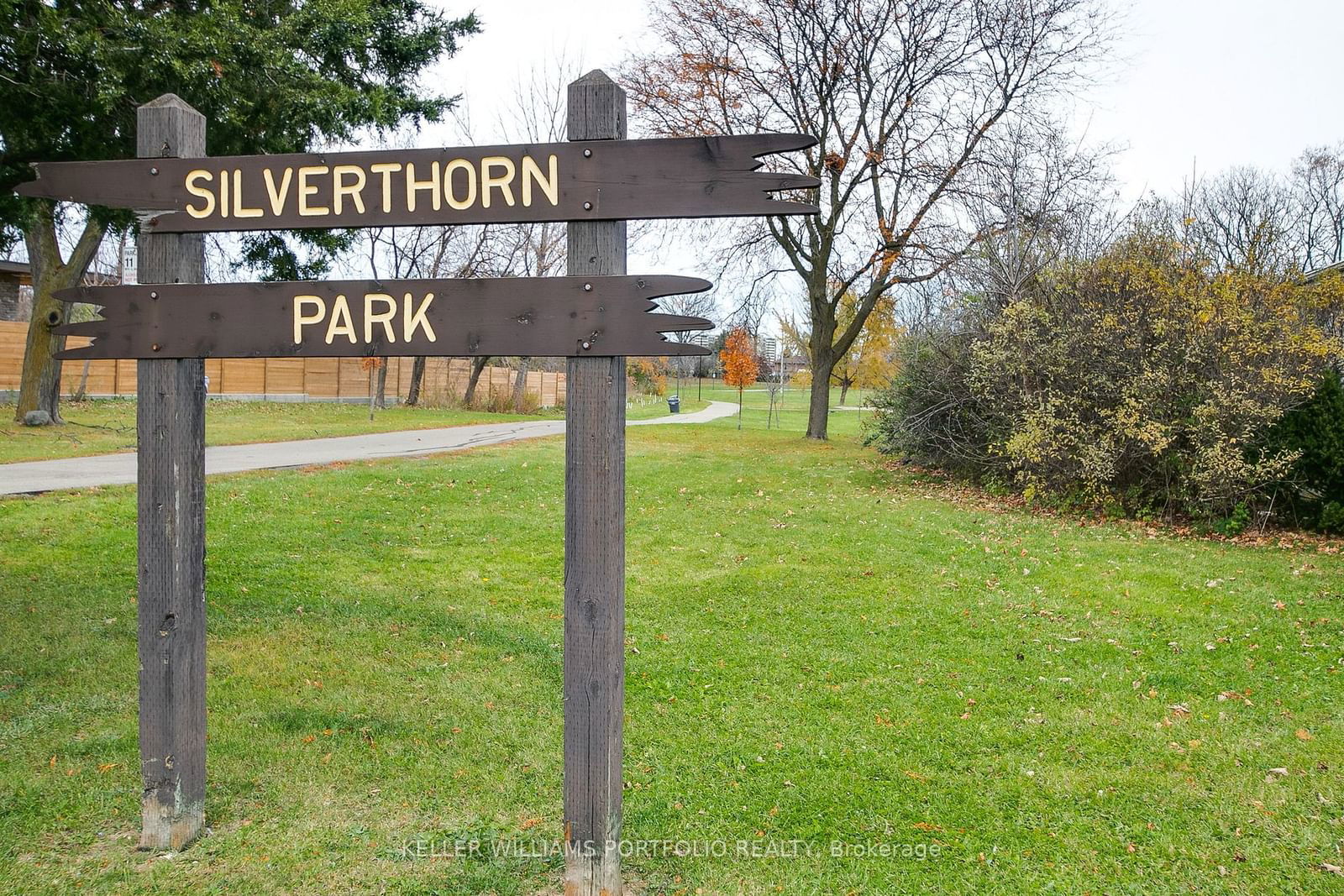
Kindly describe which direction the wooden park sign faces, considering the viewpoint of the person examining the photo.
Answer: facing the viewer

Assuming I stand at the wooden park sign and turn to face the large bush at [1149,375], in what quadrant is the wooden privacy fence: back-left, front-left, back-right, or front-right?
front-left

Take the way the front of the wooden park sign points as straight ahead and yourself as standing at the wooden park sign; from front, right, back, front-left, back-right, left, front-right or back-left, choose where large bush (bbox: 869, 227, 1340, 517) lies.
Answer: back-left

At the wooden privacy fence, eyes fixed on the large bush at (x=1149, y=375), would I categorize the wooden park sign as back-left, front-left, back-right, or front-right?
front-right

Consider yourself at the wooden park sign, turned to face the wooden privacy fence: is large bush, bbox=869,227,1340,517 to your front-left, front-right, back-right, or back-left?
front-right

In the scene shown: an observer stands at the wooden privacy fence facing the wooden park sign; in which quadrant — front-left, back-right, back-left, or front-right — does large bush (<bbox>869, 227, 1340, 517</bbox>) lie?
front-left

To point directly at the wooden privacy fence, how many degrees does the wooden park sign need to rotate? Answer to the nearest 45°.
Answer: approximately 180°
